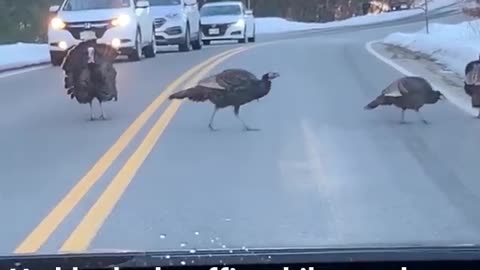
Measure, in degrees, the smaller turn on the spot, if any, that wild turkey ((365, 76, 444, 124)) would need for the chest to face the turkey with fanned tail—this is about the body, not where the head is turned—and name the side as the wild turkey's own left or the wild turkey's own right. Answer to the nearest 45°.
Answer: approximately 180°

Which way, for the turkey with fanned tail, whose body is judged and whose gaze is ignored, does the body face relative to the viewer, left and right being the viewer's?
facing the viewer

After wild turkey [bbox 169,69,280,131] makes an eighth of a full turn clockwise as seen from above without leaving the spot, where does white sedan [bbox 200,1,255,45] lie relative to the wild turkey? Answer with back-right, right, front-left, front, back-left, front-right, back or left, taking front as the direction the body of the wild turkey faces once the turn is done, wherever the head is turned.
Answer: back-left

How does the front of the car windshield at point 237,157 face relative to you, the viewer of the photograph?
facing away from the viewer

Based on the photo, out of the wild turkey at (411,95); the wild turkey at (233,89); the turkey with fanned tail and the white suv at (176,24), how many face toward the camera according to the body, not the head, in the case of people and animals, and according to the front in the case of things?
2

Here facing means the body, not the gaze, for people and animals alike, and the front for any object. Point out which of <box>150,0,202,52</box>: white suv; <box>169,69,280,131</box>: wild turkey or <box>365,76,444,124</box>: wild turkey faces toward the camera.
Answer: the white suv

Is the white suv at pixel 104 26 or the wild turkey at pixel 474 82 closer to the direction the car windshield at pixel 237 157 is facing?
the white suv

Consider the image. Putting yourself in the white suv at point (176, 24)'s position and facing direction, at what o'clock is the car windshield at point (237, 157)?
The car windshield is roughly at 12 o'clock from the white suv.

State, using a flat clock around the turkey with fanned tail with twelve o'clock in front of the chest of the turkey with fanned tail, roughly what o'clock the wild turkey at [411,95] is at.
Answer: The wild turkey is roughly at 10 o'clock from the turkey with fanned tail.

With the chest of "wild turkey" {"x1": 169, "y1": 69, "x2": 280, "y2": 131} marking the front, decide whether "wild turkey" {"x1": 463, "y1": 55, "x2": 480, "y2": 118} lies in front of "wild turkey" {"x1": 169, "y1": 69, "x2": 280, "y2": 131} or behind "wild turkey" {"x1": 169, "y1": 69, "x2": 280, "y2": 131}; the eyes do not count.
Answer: in front

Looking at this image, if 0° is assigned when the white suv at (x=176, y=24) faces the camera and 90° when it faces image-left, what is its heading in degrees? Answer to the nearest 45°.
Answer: approximately 0°

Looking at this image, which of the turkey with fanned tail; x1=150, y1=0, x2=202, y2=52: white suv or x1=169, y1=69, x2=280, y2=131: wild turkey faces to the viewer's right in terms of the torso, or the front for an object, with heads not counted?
the wild turkey

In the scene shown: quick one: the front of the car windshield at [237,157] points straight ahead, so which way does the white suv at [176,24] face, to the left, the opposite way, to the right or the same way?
the opposite way

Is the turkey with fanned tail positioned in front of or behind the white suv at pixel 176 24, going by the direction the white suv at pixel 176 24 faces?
in front

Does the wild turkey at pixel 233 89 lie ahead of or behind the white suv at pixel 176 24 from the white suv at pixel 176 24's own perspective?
ahead

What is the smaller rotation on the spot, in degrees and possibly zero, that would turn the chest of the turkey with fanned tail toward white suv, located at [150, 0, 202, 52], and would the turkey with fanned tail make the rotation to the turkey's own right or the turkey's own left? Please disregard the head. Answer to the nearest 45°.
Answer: approximately 180°

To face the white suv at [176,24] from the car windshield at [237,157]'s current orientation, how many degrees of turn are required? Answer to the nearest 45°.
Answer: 0° — it already faces it
